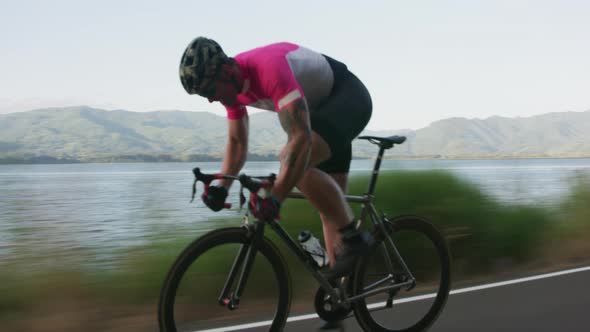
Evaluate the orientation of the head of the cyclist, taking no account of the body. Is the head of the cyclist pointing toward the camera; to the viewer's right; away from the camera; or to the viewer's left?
to the viewer's left

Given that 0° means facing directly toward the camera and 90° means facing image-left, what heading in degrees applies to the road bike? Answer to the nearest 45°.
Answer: approximately 45°

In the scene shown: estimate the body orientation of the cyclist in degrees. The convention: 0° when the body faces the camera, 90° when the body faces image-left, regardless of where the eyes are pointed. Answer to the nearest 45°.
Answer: approximately 45°
